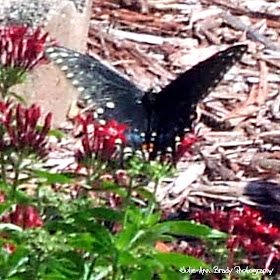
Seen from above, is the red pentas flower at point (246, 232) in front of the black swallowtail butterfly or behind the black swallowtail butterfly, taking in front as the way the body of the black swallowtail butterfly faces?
behind

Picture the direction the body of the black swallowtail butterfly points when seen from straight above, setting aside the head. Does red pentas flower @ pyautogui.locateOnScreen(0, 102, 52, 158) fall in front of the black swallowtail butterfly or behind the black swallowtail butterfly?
behind

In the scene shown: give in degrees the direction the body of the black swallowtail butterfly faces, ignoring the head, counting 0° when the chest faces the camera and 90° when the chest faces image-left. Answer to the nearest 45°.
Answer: approximately 180°

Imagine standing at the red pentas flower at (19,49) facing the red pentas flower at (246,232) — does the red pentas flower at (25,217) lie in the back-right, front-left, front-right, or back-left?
front-right

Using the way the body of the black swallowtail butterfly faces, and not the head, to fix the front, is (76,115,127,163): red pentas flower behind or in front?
behind
